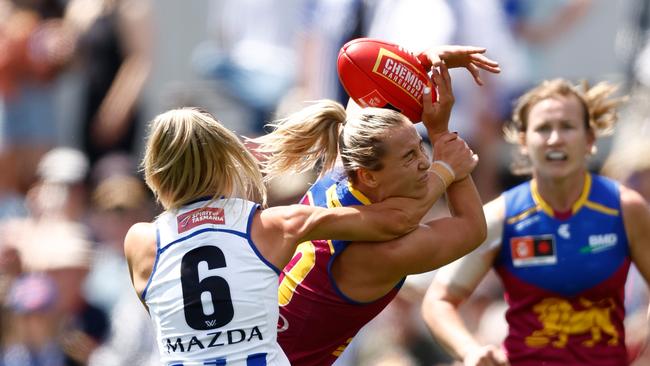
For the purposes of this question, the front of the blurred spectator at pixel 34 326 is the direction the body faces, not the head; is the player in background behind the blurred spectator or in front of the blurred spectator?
in front

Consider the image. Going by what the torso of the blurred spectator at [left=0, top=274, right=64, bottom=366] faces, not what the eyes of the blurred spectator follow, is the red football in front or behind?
in front

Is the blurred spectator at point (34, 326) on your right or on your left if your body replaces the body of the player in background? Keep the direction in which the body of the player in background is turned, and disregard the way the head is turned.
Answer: on your right

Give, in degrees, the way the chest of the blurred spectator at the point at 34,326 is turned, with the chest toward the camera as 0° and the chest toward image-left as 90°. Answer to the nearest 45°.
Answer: approximately 0°

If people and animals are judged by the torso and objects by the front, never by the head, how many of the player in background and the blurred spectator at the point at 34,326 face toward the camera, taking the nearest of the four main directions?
2

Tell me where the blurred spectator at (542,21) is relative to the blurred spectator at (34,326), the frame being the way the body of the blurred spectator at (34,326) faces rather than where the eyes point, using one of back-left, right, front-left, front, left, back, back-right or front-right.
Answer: left

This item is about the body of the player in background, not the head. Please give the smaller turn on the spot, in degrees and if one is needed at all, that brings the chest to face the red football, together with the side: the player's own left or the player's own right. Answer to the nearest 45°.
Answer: approximately 45° to the player's own right

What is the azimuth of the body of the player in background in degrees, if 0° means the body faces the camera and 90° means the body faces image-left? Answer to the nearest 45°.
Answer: approximately 0°

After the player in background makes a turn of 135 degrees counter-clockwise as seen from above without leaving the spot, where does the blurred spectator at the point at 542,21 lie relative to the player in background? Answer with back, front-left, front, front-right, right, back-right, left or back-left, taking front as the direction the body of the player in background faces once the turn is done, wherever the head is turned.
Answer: front-left
